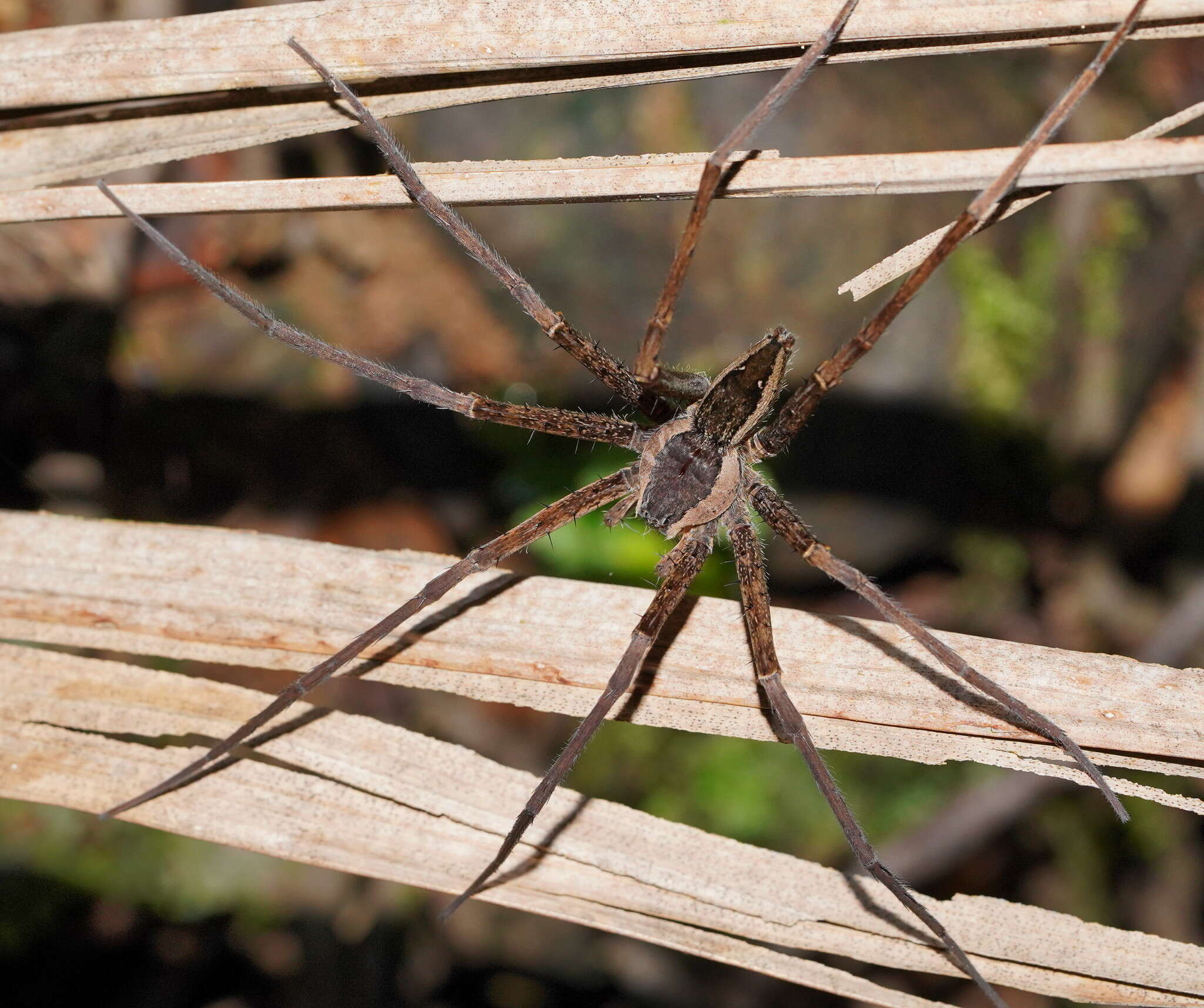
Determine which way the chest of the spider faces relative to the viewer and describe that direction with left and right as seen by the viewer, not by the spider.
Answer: facing the viewer and to the left of the viewer
